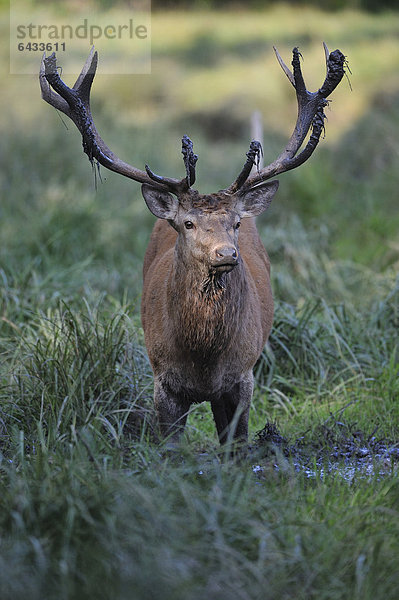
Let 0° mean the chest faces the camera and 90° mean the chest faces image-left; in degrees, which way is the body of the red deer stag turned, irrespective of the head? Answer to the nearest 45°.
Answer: approximately 0°
